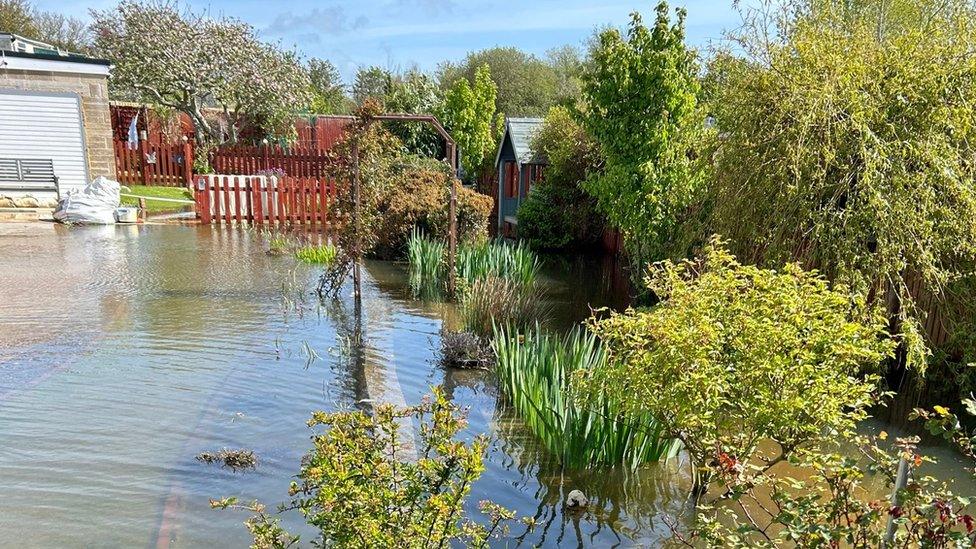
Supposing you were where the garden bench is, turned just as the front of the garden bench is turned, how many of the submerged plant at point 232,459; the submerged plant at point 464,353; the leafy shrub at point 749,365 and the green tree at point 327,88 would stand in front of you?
3

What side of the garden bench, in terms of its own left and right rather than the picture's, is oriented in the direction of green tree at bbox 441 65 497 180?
left

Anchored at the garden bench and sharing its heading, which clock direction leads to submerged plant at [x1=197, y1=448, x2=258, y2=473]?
The submerged plant is roughly at 12 o'clock from the garden bench.

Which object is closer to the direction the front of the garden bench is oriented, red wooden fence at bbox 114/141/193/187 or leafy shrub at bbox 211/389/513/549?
the leafy shrub

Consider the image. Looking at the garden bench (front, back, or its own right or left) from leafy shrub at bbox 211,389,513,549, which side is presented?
front

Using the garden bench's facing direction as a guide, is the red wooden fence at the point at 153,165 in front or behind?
behind

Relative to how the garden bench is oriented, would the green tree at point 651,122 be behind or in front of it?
in front

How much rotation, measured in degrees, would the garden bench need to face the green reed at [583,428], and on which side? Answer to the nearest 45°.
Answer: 0° — it already faces it

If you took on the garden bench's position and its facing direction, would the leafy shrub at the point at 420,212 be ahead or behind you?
ahead

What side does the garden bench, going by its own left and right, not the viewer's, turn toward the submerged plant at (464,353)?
front

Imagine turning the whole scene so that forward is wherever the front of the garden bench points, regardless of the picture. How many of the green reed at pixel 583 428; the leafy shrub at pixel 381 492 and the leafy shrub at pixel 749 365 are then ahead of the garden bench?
3

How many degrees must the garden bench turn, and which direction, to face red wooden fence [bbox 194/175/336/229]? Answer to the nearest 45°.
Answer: approximately 90° to its left

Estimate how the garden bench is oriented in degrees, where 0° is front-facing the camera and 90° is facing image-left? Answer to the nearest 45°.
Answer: approximately 0°

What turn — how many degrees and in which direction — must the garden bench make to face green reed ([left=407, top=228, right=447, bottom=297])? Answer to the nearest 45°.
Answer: approximately 45° to its left

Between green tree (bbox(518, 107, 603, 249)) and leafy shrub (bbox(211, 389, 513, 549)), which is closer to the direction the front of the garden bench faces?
the leafy shrub

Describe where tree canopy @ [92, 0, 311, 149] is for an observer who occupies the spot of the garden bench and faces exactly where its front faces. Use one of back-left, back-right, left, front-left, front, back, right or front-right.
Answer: back-left

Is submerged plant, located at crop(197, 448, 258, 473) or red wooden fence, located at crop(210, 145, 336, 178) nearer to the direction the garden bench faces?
the submerged plant
